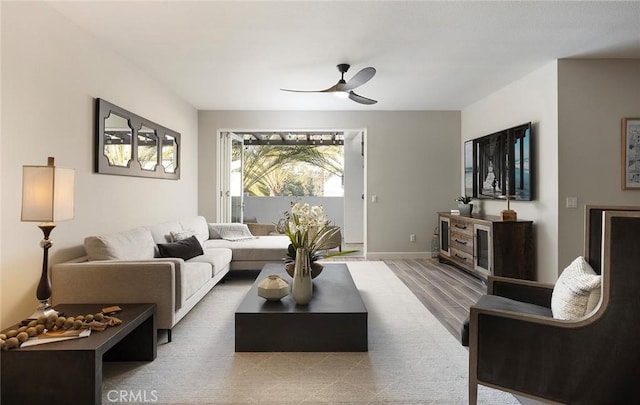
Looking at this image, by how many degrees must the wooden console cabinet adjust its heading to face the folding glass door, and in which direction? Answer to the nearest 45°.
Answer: approximately 45° to its right

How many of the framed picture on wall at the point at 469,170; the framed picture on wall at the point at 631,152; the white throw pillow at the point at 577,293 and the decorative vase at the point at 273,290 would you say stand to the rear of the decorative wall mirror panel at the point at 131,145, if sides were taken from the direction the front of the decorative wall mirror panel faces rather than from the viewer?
0

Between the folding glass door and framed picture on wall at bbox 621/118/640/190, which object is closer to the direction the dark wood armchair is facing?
the folding glass door

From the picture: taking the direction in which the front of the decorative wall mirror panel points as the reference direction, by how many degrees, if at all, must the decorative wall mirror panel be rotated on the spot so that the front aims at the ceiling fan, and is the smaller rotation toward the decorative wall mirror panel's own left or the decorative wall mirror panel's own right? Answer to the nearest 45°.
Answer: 0° — it already faces it

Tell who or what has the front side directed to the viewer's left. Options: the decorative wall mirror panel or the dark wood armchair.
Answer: the dark wood armchair

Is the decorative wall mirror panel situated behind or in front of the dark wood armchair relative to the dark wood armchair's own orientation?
in front

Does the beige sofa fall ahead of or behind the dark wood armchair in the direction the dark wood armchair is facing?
ahead

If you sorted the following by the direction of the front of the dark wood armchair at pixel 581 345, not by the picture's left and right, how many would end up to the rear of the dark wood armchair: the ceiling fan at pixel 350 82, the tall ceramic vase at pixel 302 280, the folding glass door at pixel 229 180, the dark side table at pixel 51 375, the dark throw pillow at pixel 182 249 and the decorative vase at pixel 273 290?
0

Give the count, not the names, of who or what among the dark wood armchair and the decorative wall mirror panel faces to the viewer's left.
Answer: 1

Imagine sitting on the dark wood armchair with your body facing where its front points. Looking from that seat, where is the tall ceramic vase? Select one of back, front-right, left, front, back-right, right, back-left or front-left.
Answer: front

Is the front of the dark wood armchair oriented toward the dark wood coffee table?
yes

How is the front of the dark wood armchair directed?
to the viewer's left

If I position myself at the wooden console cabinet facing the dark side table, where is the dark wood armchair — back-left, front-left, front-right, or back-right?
front-left

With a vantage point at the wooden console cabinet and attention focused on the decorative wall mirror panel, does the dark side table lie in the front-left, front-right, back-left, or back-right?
front-left

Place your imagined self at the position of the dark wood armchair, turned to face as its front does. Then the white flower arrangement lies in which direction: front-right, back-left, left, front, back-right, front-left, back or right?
front

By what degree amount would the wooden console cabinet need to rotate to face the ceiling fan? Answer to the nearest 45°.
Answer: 0° — it already faces it

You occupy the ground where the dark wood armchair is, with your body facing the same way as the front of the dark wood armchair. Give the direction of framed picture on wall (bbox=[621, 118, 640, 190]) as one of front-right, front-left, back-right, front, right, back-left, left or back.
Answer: right

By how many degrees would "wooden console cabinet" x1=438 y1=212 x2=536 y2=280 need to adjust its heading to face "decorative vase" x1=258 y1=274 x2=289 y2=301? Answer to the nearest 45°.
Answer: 0° — it already faces it

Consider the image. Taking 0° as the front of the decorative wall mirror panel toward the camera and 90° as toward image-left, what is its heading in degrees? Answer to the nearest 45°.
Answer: approximately 315°

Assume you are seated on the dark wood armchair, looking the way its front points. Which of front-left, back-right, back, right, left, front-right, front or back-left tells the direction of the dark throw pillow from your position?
front

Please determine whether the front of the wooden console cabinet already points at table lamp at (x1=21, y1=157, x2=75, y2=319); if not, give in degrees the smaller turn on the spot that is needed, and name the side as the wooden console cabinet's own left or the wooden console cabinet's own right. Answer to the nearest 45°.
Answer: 0° — it already faces it
